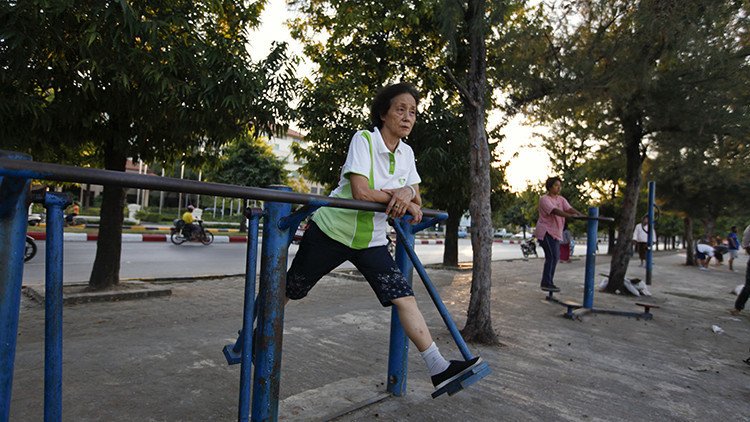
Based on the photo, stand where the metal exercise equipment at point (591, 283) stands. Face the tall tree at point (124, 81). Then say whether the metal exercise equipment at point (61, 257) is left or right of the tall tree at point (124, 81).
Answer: left

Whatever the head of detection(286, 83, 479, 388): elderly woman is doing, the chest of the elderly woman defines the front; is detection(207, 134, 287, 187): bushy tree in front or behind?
behind

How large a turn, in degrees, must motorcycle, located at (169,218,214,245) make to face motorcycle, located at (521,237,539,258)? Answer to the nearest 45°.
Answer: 0° — it already faces it

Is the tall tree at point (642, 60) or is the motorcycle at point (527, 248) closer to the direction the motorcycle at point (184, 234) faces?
the motorcycle

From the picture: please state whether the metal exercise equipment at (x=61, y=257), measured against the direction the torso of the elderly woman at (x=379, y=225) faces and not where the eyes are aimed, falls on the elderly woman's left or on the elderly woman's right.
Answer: on the elderly woman's right

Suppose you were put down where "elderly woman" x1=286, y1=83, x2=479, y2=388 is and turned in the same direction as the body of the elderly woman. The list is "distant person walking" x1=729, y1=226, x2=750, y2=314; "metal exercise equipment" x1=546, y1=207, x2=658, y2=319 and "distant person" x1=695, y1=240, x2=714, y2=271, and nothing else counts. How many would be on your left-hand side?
3

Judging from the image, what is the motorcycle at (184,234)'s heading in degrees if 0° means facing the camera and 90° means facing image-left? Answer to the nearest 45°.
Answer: approximately 270°

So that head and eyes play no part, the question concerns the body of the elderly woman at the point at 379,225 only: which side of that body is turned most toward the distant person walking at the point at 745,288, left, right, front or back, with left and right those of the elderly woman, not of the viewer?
left
